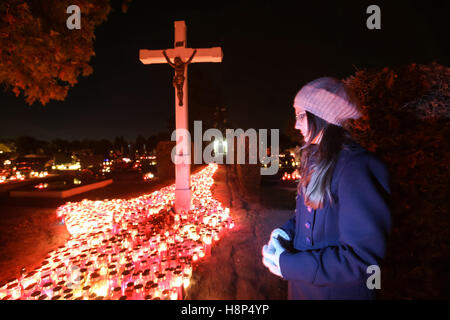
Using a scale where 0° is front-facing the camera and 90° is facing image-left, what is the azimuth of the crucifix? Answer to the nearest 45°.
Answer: approximately 0°

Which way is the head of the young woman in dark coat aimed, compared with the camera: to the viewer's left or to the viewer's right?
to the viewer's left

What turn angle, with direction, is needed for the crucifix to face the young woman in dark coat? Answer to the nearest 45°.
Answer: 0° — it already faces them
